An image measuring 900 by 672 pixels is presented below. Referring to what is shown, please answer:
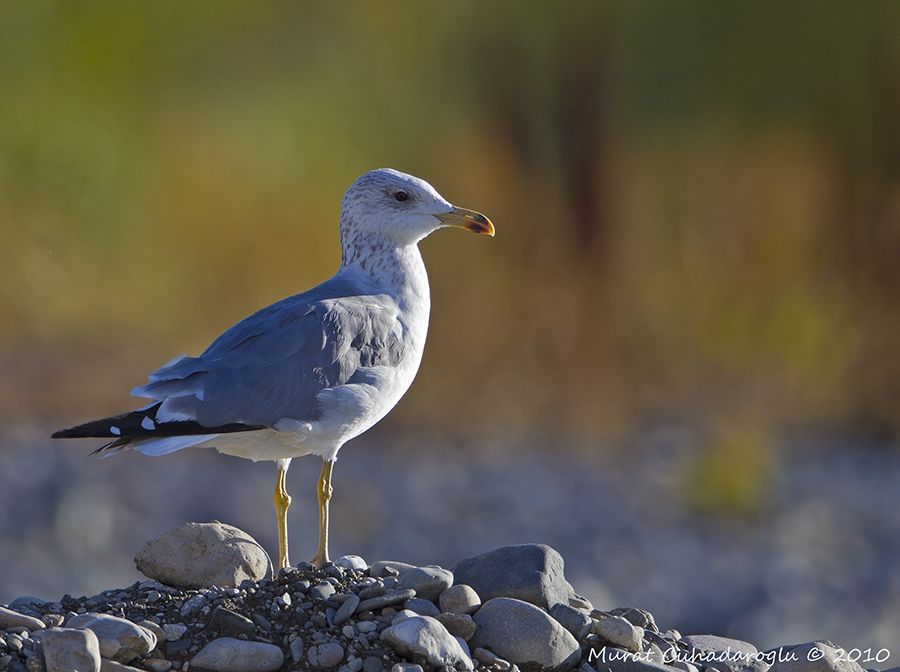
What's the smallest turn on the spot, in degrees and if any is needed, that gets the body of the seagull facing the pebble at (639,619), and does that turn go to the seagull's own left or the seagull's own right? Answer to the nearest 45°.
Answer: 0° — it already faces it

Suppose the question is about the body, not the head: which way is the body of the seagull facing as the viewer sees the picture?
to the viewer's right

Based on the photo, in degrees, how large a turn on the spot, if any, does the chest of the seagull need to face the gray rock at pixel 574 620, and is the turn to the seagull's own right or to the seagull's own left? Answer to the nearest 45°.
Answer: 0° — it already faces it
